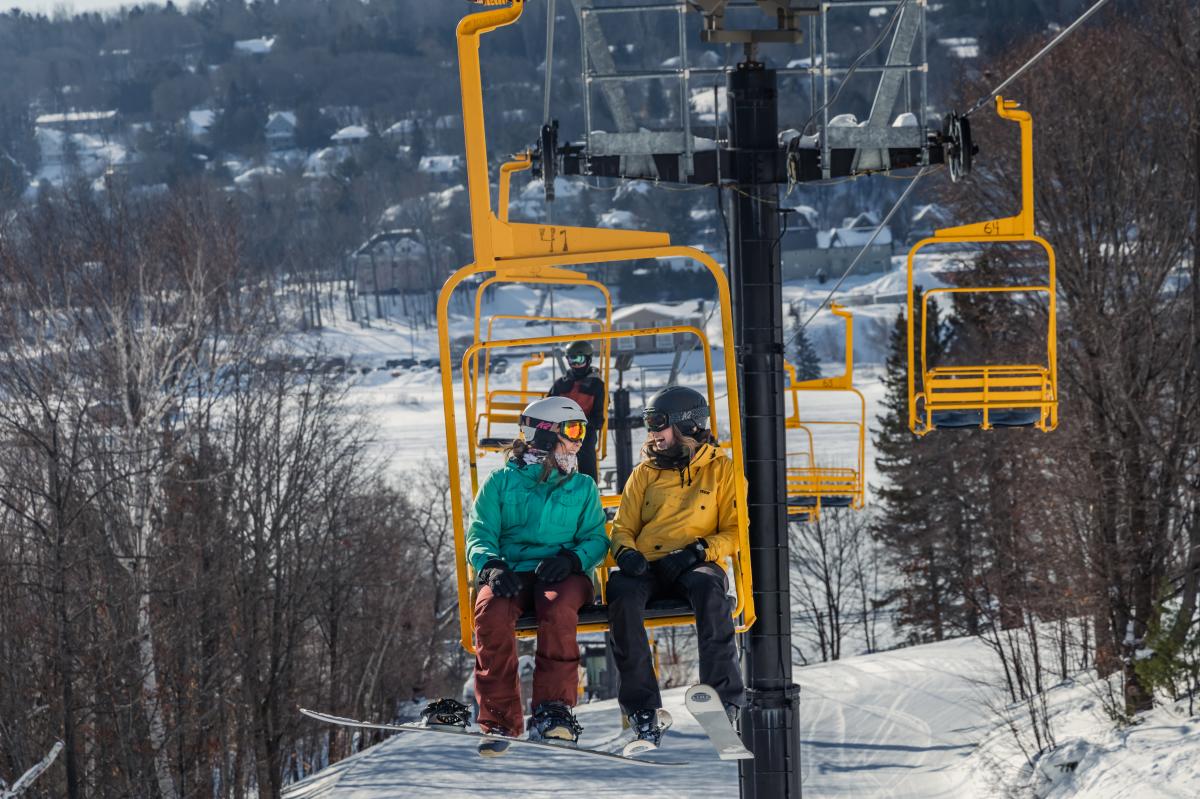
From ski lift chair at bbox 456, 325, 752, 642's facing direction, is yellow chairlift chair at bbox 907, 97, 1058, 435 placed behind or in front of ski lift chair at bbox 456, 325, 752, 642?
behind

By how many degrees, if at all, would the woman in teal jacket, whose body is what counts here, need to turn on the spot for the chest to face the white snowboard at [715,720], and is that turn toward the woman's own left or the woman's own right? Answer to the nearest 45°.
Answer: approximately 45° to the woman's own left

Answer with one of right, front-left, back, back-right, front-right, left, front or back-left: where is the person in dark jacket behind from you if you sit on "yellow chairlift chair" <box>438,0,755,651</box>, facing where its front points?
back

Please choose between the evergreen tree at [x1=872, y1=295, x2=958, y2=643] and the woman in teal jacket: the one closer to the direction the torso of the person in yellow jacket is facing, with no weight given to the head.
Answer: the woman in teal jacket

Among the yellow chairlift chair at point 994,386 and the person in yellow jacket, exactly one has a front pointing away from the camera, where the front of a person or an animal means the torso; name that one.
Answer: the yellow chairlift chair

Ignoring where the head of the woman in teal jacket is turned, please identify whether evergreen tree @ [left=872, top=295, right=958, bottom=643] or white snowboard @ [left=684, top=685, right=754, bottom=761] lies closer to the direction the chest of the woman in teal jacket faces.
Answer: the white snowboard

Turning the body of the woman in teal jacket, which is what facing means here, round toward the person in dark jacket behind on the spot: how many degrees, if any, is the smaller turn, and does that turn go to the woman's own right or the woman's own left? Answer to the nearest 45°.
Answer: approximately 180°

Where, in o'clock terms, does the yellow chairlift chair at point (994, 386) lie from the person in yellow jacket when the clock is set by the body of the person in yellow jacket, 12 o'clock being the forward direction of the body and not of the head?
The yellow chairlift chair is roughly at 7 o'clock from the person in yellow jacket.

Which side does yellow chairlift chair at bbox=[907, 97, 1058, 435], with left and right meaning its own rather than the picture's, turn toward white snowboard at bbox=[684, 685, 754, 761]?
back

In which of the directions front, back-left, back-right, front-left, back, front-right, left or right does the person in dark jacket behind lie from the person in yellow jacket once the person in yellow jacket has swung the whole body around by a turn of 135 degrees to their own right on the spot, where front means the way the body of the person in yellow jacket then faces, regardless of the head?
front-right

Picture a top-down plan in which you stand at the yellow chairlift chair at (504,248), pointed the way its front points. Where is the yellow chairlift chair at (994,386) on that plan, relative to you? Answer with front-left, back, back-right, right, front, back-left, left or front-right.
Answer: back-left

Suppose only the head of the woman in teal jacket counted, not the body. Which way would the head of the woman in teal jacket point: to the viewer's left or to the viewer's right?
to the viewer's right

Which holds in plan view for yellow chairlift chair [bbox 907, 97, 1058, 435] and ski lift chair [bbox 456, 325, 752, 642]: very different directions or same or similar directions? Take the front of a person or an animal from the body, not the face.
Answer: very different directions

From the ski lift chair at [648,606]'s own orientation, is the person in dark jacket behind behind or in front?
behind
